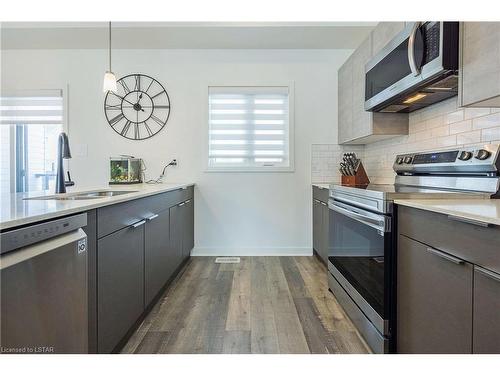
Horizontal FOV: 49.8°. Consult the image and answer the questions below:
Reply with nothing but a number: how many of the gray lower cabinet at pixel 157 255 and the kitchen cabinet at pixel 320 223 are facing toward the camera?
0

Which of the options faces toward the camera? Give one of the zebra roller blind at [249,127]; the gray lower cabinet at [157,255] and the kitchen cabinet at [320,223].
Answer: the zebra roller blind

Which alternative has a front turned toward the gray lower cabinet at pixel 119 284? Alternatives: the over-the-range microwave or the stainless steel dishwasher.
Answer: the over-the-range microwave

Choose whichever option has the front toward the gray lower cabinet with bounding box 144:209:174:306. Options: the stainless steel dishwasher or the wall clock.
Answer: the wall clock

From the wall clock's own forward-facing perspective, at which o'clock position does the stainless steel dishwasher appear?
The stainless steel dishwasher is roughly at 12 o'clock from the wall clock.

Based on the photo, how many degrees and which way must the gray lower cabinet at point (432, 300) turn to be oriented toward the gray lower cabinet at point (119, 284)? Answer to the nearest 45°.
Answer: approximately 45° to its right

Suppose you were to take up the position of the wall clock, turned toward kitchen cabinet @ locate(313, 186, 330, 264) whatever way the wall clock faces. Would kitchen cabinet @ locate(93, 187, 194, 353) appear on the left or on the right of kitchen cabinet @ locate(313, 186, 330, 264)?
right

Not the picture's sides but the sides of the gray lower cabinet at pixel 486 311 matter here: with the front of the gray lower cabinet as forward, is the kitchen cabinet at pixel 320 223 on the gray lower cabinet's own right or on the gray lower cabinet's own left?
on the gray lower cabinet's own right

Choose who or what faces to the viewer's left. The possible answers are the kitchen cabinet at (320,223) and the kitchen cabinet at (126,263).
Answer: the kitchen cabinet at (320,223)

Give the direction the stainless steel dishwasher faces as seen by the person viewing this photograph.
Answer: facing the viewer and to the right of the viewer

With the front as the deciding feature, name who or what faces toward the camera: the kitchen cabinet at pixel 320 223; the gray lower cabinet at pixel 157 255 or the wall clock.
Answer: the wall clock

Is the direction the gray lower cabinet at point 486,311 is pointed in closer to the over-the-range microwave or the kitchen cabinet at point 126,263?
the kitchen cabinet

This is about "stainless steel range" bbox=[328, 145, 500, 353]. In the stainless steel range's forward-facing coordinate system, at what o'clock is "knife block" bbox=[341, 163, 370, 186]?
The knife block is roughly at 4 o'clock from the stainless steel range.

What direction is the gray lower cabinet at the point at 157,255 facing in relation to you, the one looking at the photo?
facing to the right of the viewer

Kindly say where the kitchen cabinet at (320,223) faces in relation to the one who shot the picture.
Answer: facing to the left of the viewer
